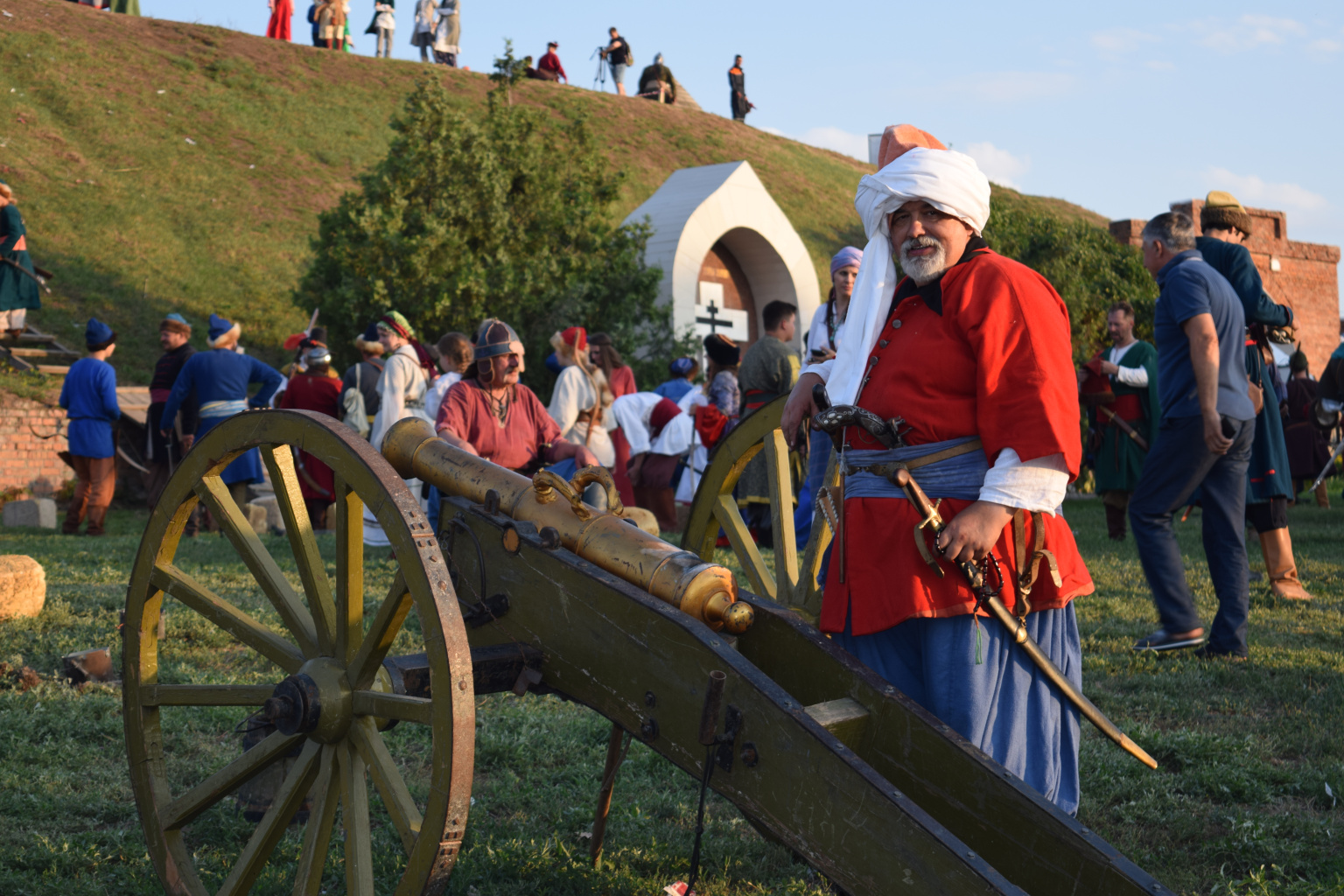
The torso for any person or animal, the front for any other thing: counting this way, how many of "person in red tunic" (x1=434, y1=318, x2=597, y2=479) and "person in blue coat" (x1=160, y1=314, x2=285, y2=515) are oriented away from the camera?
1

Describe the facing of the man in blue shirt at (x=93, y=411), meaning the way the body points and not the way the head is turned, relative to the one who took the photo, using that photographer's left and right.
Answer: facing away from the viewer and to the right of the viewer

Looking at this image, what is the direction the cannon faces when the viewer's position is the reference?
facing away from the viewer and to the left of the viewer

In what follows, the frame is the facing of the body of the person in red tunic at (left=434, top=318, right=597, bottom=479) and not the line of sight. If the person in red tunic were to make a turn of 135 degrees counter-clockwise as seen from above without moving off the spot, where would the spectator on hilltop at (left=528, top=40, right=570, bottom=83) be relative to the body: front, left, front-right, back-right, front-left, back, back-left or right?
front

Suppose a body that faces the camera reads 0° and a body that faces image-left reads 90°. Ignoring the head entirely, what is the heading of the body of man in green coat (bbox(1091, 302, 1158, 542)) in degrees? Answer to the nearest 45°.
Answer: approximately 45°

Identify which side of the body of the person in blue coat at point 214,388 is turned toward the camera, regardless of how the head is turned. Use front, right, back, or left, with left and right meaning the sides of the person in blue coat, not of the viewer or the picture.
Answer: back

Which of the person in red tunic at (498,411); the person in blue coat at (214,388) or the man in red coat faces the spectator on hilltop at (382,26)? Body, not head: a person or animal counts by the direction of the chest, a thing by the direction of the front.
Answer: the person in blue coat

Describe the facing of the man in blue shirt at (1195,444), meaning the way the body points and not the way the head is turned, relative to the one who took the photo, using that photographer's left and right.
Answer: facing to the left of the viewer
